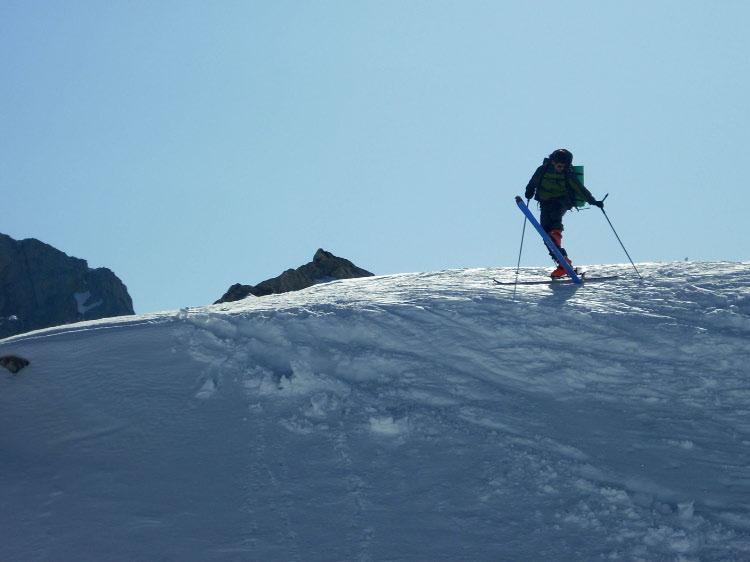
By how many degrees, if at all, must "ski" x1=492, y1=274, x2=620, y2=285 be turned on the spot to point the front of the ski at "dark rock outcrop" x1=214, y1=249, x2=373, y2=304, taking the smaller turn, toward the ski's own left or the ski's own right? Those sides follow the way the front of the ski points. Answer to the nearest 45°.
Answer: approximately 45° to the ski's own right

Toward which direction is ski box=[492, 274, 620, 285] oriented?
to the viewer's left
